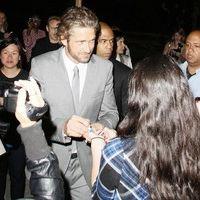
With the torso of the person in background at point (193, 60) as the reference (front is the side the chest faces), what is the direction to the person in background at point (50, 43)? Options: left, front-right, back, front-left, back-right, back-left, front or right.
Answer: right

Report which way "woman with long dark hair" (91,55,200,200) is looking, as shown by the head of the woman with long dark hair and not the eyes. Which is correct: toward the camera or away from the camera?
away from the camera

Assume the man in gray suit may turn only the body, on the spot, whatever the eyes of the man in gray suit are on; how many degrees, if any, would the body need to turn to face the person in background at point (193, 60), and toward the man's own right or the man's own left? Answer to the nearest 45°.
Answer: approximately 135° to the man's own left

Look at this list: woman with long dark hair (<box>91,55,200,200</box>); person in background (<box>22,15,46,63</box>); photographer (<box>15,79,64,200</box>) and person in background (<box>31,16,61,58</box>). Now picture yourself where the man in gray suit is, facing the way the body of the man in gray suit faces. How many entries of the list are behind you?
2

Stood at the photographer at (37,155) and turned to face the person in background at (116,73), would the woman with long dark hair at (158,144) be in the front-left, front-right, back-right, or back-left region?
front-right

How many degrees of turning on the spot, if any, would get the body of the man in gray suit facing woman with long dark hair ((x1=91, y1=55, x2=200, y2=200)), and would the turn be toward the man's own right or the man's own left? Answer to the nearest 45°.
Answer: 0° — they already face them

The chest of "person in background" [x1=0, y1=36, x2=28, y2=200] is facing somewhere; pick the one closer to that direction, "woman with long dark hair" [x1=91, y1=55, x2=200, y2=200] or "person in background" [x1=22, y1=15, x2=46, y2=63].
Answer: the woman with long dark hair

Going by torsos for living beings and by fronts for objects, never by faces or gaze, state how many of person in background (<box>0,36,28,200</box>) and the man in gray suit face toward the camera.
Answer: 2

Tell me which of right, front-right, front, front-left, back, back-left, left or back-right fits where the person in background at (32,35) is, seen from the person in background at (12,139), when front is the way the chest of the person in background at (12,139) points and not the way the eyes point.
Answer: back

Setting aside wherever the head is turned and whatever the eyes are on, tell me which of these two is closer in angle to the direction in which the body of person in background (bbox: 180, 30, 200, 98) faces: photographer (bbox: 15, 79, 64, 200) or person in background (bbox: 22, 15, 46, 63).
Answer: the photographer

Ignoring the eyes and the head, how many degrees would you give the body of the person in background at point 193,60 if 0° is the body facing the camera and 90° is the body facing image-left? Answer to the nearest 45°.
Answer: approximately 45°

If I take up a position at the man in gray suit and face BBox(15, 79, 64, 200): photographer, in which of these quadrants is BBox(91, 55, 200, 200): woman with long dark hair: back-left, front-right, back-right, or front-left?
front-left

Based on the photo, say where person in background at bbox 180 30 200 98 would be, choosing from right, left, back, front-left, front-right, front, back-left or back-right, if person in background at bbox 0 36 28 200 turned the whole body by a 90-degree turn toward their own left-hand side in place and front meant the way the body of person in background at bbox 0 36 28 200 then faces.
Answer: front

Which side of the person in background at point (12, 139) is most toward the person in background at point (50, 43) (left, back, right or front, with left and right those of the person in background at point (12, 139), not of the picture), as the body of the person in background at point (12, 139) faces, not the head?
back

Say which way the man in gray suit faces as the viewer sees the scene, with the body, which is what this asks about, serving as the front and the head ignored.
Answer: toward the camera

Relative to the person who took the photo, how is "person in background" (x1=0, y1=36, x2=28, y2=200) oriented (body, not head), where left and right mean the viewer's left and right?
facing the viewer

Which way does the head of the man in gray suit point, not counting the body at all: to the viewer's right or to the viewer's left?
to the viewer's right

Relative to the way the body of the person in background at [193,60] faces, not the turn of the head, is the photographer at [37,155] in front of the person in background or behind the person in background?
in front

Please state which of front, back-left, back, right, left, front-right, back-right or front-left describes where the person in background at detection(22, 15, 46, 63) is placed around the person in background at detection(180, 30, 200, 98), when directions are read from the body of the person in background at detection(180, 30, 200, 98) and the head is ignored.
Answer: right
